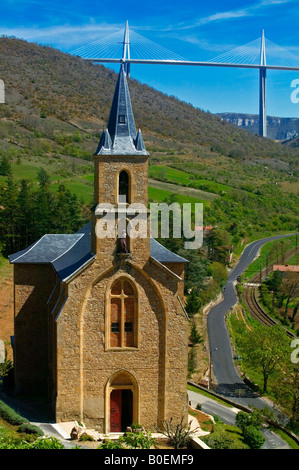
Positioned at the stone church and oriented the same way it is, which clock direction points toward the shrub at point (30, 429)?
The shrub is roughly at 2 o'clock from the stone church.

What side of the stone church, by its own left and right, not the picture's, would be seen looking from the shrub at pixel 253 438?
left

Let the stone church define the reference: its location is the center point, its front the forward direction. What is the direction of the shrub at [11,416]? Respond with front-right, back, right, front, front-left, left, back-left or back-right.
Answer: right

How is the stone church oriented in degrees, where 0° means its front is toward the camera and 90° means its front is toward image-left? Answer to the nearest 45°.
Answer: approximately 0°

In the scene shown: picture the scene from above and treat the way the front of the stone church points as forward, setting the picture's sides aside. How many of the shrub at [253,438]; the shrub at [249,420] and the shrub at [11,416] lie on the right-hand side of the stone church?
1

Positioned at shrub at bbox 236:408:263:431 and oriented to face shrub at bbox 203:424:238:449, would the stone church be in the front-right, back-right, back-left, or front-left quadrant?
front-right

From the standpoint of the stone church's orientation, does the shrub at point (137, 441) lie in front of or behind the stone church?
in front
